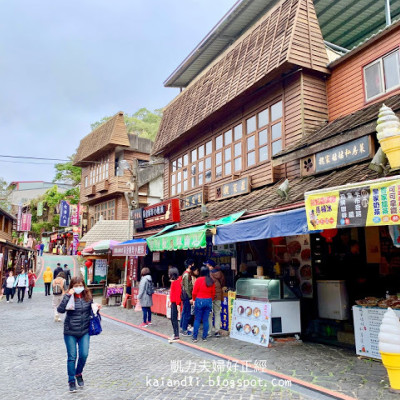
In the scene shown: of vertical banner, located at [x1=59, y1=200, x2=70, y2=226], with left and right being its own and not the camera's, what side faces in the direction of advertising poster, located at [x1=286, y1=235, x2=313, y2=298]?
front

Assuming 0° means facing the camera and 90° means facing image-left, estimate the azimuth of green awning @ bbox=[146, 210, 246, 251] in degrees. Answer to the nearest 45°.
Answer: approximately 45°

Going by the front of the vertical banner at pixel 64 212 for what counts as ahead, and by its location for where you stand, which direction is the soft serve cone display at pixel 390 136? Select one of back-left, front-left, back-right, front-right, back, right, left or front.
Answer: front

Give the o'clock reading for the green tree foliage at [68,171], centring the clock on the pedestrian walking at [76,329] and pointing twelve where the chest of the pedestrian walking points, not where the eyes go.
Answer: The green tree foliage is roughly at 6 o'clock from the pedestrian walking.

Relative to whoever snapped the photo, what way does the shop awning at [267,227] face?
facing the viewer and to the left of the viewer

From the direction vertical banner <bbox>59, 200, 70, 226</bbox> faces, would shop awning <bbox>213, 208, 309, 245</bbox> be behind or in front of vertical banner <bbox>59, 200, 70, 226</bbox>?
in front

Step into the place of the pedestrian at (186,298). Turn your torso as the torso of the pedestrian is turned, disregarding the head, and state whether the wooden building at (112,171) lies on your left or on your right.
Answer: on your left

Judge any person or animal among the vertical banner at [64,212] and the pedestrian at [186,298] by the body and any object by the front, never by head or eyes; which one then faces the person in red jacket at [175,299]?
the vertical banner

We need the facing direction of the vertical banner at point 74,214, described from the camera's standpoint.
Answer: facing the viewer

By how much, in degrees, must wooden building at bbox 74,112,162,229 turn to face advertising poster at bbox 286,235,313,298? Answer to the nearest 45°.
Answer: approximately 45° to its left

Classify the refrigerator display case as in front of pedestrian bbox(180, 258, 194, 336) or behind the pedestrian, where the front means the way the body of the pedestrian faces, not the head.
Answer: in front

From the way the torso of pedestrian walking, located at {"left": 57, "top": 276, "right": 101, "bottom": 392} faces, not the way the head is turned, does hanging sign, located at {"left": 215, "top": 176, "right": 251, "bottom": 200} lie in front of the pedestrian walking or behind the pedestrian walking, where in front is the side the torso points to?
behind

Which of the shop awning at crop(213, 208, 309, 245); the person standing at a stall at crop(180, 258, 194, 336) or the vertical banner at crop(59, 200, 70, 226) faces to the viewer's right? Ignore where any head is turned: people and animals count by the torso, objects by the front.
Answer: the person standing at a stall
